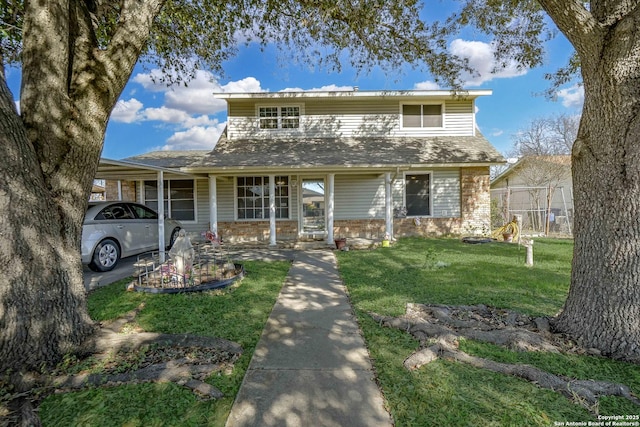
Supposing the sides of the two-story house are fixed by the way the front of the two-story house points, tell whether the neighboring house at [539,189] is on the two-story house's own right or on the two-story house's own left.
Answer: on the two-story house's own left

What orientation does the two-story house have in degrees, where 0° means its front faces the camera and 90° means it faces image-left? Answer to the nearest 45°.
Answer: approximately 0°

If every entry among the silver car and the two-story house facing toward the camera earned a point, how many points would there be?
1

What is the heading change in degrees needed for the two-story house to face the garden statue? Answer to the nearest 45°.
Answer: approximately 45° to its right
